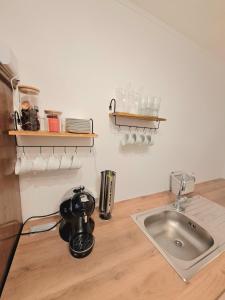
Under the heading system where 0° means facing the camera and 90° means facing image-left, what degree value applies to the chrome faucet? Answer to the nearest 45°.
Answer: approximately 315°

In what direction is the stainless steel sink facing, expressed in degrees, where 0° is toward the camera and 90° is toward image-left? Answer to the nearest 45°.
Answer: approximately 315°

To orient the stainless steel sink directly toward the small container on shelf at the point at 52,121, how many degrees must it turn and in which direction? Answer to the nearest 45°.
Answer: approximately 90° to its right

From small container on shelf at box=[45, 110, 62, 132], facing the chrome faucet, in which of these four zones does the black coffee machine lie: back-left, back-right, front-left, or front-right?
front-right

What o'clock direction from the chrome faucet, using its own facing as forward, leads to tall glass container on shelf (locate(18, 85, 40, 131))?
The tall glass container on shelf is roughly at 3 o'clock from the chrome faucet.

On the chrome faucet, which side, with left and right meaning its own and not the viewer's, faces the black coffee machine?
right

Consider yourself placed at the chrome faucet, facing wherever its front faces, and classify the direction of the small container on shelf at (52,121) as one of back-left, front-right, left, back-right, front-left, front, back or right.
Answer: right
